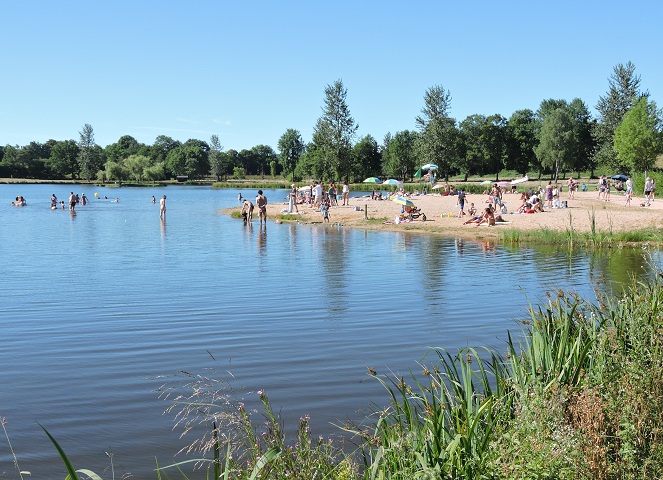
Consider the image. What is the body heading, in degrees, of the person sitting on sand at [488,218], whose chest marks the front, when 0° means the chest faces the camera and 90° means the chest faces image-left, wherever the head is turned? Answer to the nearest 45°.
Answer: approximately 90°
